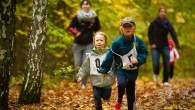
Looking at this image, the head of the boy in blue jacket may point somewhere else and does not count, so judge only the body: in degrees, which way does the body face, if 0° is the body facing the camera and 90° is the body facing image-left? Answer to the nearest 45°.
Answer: approximately 0°

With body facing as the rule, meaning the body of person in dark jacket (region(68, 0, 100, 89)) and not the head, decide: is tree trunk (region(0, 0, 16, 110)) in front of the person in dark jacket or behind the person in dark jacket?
in front

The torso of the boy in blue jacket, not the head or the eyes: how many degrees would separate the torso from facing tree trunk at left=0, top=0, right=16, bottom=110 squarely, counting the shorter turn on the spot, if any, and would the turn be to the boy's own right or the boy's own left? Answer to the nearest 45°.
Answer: approximately 90° to the boy's own right

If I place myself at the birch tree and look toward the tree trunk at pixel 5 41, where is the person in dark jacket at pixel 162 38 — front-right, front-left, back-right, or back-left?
back-left

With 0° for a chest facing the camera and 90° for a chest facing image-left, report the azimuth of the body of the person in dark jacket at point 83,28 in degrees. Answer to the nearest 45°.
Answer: approximately 0°

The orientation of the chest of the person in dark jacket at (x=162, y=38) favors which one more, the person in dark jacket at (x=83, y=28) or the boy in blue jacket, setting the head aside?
the boy in blue jacket

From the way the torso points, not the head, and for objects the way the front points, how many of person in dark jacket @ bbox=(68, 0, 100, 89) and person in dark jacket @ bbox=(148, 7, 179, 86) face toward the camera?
2

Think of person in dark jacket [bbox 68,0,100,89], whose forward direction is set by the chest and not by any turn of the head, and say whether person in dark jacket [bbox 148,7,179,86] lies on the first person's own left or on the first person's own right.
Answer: on the first person's own left

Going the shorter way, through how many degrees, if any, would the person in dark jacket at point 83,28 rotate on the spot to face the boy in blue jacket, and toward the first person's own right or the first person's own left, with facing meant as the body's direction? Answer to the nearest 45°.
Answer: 0° — they already face them

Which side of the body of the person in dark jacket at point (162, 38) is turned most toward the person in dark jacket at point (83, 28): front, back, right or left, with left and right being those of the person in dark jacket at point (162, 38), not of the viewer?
right

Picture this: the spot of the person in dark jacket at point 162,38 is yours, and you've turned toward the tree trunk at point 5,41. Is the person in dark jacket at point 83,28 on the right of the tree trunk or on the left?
right
